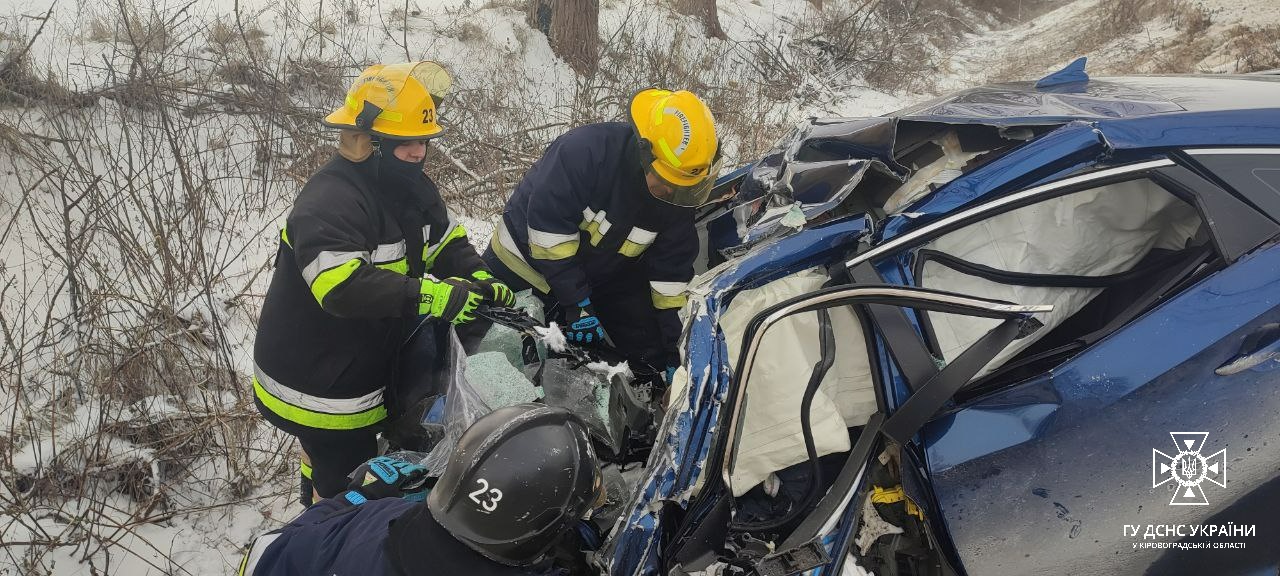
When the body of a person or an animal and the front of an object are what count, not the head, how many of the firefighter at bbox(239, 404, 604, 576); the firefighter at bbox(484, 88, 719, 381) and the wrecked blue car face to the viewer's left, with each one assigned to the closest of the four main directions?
1

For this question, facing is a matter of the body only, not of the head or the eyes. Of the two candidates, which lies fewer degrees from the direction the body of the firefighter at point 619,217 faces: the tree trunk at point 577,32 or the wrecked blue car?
the wrecked blue car

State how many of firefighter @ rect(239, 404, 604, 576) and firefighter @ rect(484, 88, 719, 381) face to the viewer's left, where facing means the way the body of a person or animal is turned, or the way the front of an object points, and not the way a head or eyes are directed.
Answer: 0

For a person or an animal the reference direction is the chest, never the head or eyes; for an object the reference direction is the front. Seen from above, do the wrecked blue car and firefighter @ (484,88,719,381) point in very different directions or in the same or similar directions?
very different directions

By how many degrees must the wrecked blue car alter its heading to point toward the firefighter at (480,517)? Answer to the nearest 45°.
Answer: approximately 45° to its left

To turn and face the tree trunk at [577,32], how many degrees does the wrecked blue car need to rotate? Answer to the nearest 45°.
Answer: approximately 45° to its right

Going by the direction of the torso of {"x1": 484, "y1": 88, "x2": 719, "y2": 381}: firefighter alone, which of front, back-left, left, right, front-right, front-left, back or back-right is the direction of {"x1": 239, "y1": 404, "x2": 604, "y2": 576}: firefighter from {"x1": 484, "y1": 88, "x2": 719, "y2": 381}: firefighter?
front-right

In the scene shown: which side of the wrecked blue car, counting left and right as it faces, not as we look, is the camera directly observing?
left

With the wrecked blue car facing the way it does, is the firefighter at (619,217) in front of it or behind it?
in front

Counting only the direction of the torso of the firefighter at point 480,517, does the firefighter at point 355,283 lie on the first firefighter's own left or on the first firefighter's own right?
on the first firefighter's own left

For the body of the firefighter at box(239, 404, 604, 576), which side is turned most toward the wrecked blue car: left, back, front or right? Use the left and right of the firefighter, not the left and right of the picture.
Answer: front

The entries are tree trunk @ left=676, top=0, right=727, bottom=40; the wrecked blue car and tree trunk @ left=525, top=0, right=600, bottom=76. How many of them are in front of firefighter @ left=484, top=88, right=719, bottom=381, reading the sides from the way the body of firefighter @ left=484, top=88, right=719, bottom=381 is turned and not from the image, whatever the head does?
1
